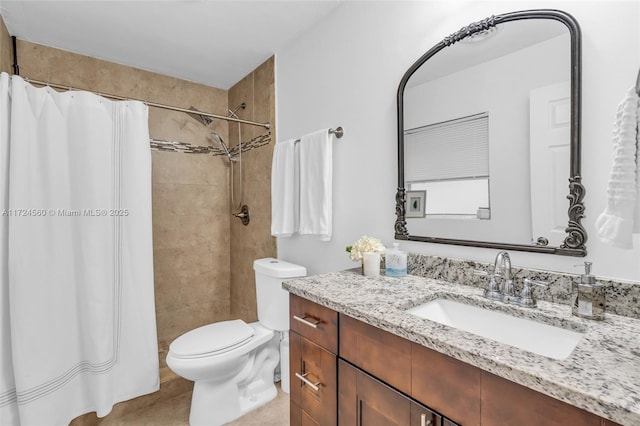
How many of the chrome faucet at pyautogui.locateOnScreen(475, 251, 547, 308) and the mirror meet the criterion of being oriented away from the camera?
0

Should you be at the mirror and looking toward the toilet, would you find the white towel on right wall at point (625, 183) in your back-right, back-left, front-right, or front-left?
back-left

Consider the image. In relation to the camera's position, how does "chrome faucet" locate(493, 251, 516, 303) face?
facing the viewer and to the left of the viewer

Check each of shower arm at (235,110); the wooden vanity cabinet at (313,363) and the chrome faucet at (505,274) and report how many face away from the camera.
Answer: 0

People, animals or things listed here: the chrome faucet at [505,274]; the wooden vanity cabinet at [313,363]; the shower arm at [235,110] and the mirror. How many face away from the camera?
0

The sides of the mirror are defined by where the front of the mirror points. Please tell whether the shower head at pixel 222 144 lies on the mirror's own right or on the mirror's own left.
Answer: on the mirror's own right

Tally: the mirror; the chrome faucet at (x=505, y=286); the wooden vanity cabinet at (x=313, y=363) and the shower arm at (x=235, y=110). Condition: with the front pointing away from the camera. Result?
0

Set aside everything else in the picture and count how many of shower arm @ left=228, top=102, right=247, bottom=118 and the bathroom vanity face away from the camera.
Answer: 0

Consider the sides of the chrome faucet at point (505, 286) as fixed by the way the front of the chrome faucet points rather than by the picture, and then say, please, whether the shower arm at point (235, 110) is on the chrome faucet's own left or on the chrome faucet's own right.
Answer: on the chrome faucet's own right

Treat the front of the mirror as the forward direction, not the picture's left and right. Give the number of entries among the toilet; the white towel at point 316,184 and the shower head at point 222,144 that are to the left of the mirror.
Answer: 0

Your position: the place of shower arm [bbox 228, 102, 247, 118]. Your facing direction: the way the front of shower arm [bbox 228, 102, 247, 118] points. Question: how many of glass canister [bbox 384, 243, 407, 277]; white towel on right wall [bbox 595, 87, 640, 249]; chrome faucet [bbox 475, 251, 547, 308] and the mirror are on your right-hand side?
0

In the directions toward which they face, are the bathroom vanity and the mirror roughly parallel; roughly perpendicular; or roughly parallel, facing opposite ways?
roughly parallel
